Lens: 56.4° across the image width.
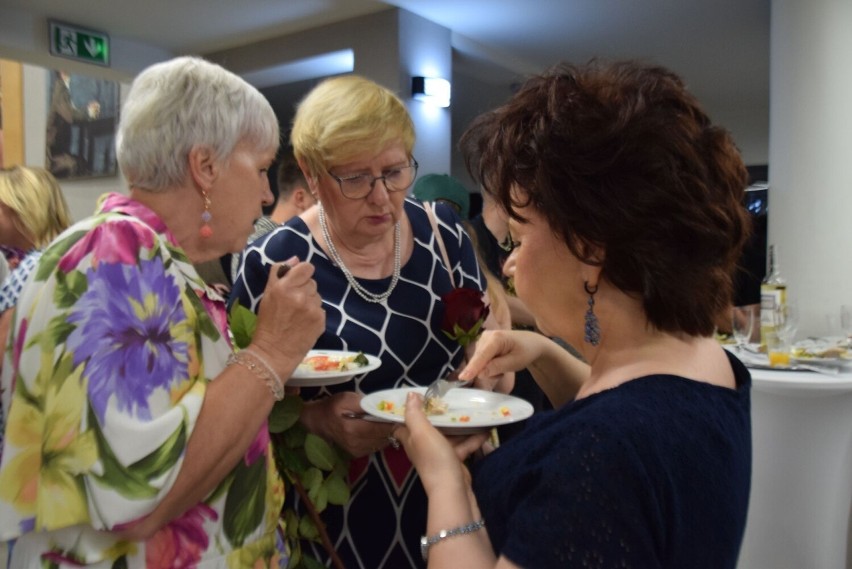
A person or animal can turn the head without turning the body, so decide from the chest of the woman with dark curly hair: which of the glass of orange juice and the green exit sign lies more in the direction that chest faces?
the green exit sign

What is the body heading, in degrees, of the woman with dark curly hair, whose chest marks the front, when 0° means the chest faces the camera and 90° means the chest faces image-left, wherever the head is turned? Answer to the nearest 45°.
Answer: approximately 135°

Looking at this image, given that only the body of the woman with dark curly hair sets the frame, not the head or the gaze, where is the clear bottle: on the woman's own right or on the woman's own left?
on the woman's own right

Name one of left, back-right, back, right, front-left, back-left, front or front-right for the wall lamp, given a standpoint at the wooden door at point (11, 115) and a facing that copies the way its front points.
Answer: front-left

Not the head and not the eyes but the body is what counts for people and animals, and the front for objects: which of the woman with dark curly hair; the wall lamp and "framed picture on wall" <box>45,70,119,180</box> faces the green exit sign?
the woman with dark curly hair

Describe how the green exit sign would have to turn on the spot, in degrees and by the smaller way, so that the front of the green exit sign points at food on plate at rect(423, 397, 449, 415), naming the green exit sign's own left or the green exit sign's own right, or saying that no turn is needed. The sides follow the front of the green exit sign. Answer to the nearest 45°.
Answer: approximately 45° to the green exit sign's own right

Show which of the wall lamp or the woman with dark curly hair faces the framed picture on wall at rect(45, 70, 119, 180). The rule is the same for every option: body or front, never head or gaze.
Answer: the woman with dark curly hair

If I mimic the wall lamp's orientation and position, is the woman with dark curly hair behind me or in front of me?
in front

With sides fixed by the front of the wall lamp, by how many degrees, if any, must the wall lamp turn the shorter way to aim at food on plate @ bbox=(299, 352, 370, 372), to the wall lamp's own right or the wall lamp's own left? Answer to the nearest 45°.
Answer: approximately 45° to the wall lamp's own right

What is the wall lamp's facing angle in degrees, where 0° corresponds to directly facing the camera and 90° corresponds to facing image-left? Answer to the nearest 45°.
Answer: approximately 315°

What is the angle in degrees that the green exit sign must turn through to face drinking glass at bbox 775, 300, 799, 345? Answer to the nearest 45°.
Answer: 0° — it already faces it

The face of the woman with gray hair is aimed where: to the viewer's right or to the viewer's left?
to the viewer's right
